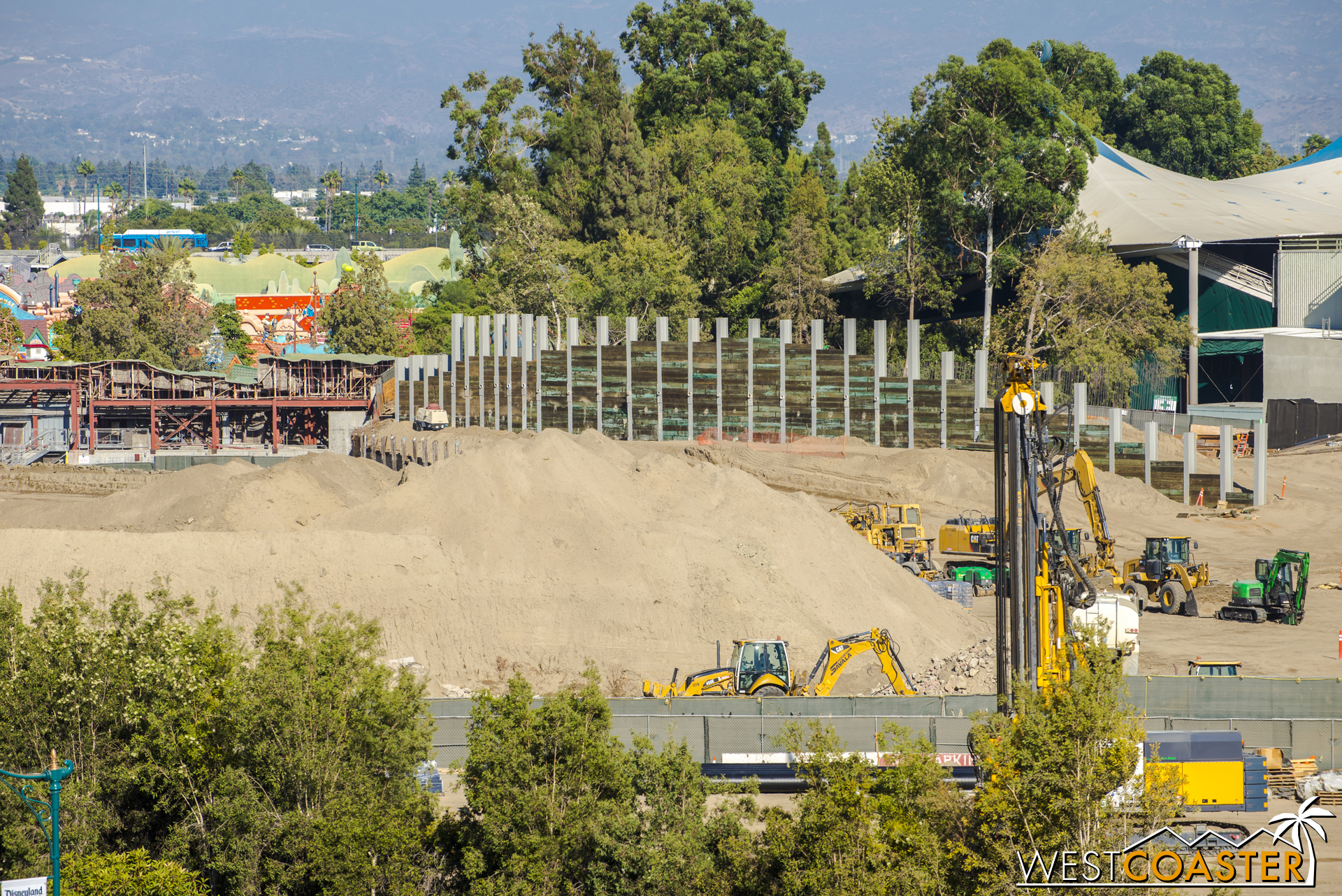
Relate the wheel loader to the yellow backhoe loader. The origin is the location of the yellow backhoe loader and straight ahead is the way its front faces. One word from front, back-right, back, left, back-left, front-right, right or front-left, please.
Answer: back-right

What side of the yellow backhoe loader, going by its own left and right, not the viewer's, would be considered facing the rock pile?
back

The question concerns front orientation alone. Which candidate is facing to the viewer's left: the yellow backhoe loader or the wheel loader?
the yellow backhoe loader

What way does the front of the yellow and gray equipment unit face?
to the viewer's left

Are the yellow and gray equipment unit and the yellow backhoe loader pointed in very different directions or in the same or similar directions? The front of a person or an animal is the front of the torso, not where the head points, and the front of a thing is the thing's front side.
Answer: same or similar directions

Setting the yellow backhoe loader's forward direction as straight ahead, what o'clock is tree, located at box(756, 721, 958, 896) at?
The tree is roughly at 9 o'clock from the yellow backhoe loader.

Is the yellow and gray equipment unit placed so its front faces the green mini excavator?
no

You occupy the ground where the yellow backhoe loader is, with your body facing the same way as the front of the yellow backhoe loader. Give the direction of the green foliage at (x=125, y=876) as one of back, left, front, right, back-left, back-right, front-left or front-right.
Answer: front-left

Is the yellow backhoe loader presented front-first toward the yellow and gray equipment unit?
no

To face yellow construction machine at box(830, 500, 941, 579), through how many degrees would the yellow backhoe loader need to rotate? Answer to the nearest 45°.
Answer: approximately 90° to its right

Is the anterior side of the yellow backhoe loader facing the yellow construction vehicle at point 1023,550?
no

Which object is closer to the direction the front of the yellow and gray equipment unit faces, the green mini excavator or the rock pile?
the rock pile

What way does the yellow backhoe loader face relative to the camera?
to the viewer's left

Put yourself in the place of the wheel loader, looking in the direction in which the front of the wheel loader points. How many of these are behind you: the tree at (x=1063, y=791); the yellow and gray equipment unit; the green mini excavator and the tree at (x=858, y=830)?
0
